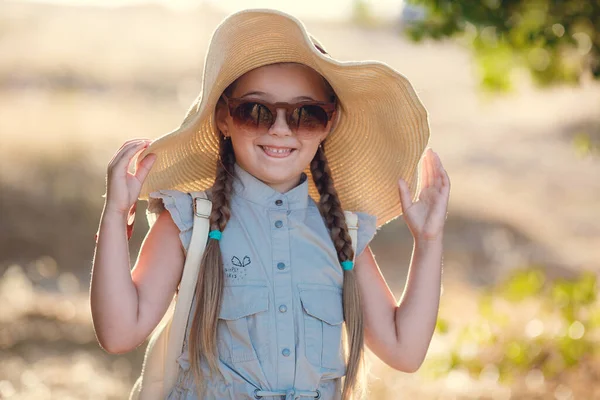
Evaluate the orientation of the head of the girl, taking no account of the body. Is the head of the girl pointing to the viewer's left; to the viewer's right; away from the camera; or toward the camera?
toward the camera

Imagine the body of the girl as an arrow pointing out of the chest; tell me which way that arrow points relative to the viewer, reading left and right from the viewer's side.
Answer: facing the viewer
